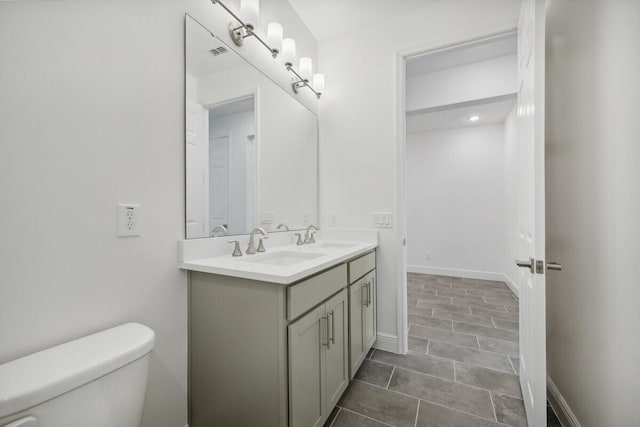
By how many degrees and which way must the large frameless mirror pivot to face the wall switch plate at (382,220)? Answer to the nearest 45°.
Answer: approximately 45° to its left

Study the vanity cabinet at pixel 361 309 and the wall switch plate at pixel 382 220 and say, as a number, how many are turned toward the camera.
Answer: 1

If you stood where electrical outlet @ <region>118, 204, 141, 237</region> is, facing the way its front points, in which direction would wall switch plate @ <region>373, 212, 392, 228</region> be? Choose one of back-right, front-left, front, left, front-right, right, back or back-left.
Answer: front-left

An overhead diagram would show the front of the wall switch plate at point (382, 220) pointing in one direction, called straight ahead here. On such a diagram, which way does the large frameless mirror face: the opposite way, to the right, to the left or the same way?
to the left

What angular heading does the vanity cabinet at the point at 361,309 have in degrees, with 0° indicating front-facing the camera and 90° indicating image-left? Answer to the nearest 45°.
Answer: approximately 270°
